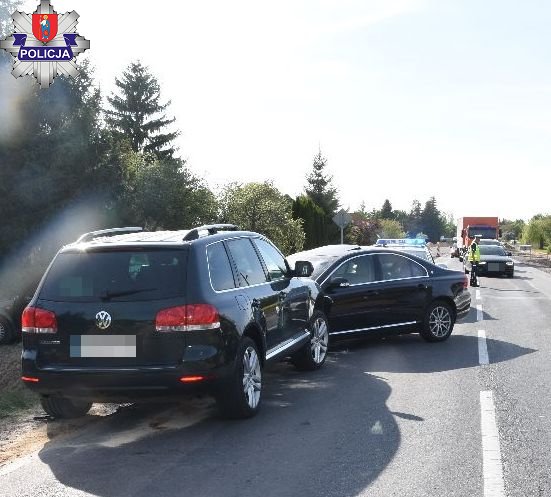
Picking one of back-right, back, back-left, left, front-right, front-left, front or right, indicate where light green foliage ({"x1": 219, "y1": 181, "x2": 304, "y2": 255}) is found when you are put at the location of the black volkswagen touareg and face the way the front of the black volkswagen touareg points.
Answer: front-left

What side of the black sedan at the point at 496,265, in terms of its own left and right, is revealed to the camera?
front

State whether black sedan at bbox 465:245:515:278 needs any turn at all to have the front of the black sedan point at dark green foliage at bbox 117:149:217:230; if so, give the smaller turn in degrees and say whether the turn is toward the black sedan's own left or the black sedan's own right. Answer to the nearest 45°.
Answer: approximately 90° to the black sedan's own right

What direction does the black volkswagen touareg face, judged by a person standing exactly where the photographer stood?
facing away from the viewer and to the right of the viewer

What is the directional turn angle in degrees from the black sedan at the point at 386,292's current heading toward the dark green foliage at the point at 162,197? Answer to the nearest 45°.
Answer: approximately 90° to its right

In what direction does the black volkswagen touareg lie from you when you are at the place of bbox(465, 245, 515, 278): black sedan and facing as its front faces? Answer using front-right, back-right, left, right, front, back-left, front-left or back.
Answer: front

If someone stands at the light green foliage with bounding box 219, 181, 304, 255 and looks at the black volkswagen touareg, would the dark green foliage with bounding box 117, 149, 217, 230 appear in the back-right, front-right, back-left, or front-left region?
front-right

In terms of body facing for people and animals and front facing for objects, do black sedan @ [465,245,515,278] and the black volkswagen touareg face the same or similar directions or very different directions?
very different directions

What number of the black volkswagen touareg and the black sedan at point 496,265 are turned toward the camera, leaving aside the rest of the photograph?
1

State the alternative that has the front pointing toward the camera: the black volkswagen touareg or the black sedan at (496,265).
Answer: the black sedan

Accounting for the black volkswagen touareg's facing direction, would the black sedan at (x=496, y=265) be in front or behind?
in front

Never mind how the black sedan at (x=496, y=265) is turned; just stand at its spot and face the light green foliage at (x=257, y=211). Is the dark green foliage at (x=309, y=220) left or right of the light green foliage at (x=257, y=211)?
right

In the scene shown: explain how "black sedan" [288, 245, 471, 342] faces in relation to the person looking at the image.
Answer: facing the viewer and to the left of the viewer
